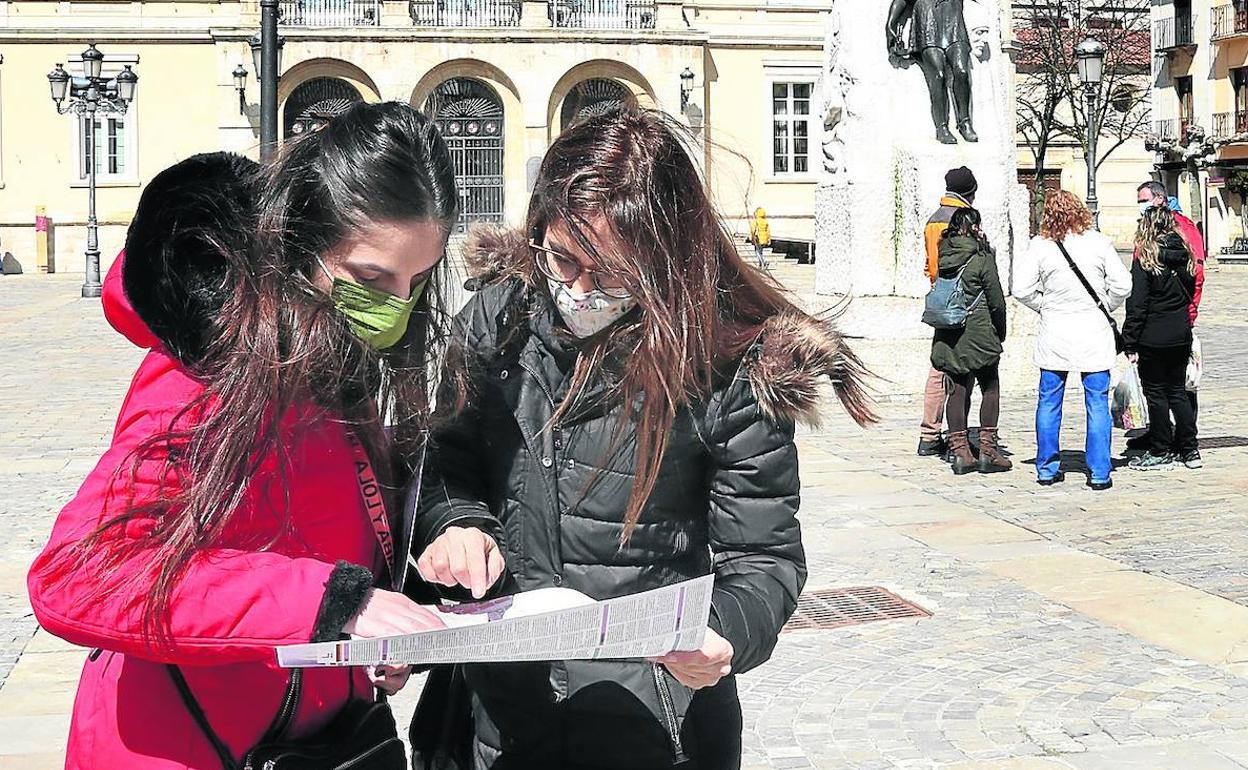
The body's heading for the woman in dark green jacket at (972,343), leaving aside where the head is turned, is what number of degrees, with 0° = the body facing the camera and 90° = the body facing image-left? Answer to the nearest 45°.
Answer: approximately 225°

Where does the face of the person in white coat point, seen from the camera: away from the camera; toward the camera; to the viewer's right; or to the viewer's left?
away from the camera

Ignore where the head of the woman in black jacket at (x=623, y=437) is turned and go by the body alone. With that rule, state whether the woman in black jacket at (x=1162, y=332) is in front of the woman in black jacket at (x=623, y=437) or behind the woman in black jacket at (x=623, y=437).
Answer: behind

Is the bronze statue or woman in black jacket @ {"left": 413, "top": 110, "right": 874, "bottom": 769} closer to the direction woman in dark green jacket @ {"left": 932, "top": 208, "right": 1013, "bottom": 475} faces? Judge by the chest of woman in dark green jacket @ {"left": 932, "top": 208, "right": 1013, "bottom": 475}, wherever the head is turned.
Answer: the bronze statue

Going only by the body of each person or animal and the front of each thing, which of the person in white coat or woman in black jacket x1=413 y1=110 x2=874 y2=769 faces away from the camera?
the person in white coat

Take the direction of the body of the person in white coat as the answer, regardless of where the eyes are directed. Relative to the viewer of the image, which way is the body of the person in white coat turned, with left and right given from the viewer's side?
facing away from the viewer

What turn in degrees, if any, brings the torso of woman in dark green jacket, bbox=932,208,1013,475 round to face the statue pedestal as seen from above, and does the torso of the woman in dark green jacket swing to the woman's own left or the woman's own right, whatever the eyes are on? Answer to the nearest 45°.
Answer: approximately 45° to the woman's own left

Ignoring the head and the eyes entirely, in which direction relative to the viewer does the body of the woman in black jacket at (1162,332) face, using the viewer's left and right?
facing away from the viewer and to the left of the viewer

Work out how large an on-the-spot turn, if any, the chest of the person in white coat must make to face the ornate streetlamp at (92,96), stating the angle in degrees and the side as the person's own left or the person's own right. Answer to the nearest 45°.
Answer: approximately 45° to the person's own left

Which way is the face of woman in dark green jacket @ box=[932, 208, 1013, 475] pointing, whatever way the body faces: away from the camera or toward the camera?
away from the camera
